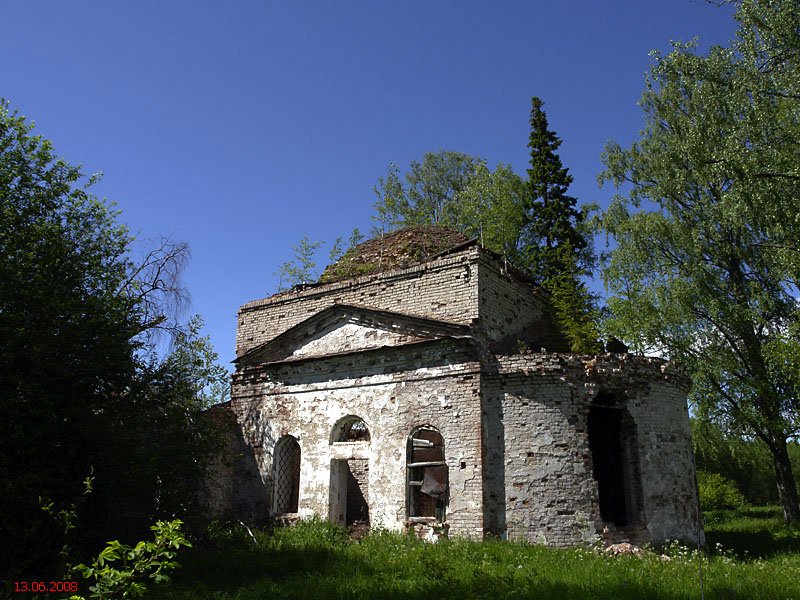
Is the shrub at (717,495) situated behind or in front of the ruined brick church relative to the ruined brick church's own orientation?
behind

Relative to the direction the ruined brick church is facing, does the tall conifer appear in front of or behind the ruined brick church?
behind

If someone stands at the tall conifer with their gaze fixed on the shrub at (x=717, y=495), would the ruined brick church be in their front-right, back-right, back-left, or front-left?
back-right

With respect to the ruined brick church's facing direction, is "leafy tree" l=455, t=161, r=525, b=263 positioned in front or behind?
behind

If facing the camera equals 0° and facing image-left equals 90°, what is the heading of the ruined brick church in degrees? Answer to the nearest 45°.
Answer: approximately 45°
